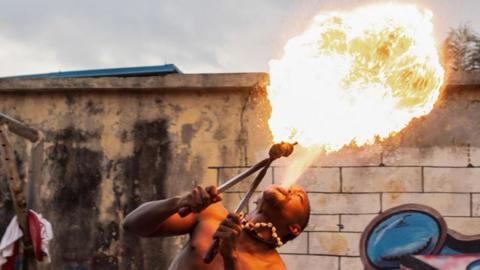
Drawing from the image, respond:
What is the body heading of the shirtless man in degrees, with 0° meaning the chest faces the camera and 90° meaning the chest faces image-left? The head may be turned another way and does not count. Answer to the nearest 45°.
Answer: approximately 45°

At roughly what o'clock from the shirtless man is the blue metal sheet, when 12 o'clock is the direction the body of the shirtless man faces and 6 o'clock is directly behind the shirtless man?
The blue metal sheet is roughly at 4 o'clock from the shirtless man.

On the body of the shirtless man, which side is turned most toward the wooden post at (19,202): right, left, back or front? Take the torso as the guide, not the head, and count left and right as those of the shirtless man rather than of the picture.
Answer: right

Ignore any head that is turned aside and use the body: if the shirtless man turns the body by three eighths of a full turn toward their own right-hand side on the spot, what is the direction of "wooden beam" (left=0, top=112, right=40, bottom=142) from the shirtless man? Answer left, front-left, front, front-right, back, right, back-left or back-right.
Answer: front-left
